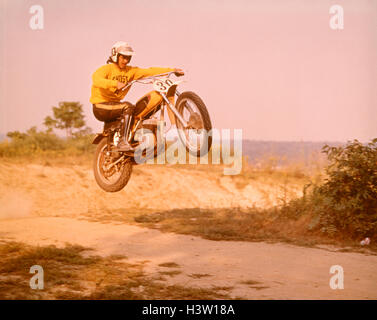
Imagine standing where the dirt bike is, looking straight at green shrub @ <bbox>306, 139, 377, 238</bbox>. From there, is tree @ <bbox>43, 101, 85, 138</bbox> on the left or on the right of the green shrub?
left

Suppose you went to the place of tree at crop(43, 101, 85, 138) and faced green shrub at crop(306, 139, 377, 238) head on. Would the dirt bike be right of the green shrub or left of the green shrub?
right

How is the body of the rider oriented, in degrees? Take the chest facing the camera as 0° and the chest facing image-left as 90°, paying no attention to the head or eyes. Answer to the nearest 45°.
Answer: approximately 315°

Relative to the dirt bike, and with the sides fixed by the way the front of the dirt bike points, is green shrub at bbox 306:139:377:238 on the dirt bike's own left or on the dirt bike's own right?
on the dirt bike's own left

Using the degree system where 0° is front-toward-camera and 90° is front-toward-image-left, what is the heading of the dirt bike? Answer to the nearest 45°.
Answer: approximately 315°

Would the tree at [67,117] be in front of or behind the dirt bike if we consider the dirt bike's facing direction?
behind
